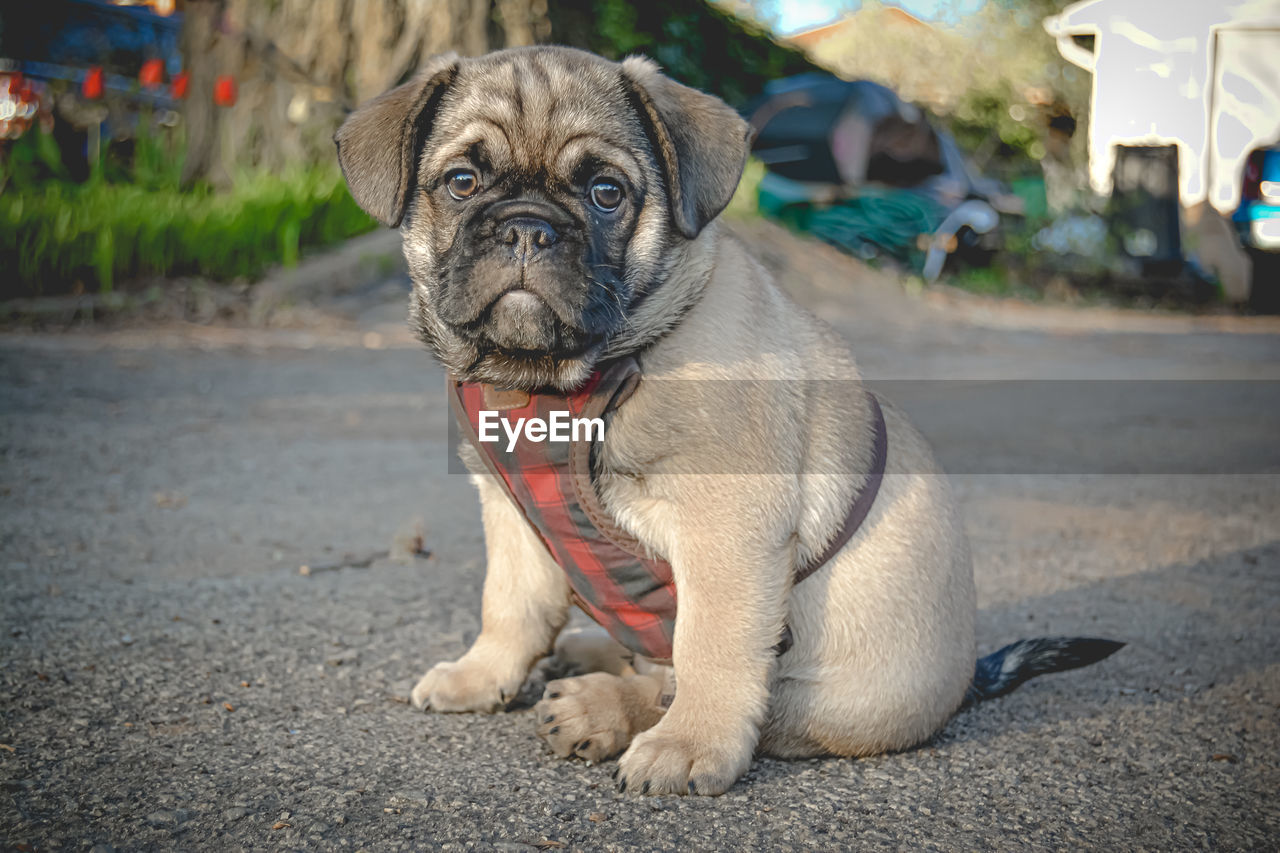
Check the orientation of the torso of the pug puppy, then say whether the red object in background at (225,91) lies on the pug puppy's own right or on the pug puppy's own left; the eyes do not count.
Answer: on the pug puppy's own right

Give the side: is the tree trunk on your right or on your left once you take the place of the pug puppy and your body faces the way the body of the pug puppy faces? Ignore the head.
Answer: on your right

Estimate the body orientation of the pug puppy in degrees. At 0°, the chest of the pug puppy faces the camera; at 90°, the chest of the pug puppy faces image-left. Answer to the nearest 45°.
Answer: approximately 45°

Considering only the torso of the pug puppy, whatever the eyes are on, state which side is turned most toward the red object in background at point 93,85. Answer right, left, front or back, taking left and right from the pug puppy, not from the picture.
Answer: right

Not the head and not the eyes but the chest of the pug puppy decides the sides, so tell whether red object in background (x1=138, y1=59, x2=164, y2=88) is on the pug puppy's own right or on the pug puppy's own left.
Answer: on the pug puppy's own right
